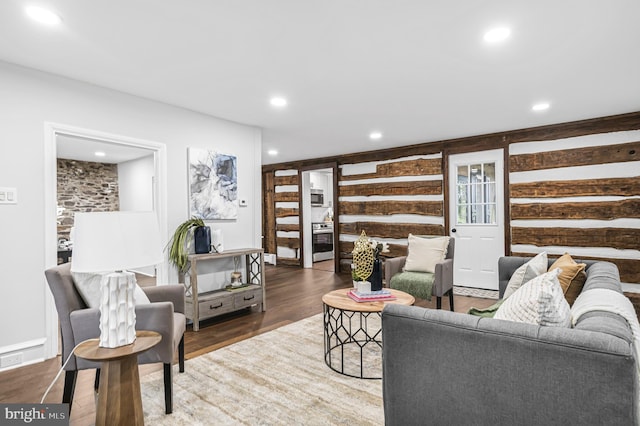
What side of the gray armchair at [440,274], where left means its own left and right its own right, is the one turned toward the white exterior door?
back

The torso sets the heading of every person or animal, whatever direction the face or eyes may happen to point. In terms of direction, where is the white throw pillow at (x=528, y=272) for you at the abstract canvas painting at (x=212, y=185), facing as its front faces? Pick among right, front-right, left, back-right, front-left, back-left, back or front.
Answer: front

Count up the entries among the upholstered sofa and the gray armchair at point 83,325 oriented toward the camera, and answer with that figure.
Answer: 0

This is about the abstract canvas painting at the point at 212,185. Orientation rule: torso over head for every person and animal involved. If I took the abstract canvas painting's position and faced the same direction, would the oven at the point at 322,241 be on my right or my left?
on my left

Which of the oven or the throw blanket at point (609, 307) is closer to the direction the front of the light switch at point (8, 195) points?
the throw blanket

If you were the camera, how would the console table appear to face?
facing the viewer and to the right of the viewer

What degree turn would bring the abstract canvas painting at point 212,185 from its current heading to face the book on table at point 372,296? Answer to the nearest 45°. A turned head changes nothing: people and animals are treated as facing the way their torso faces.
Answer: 0° — it already faces it
